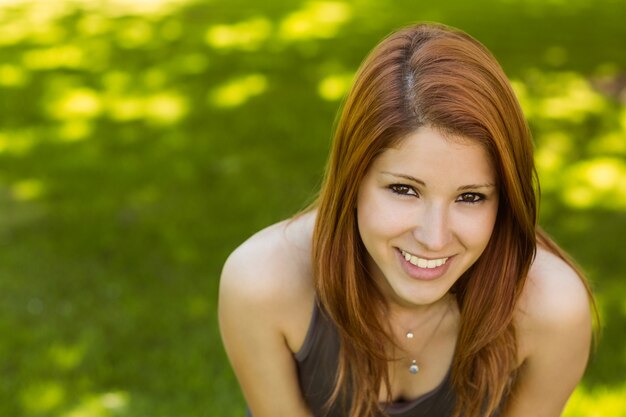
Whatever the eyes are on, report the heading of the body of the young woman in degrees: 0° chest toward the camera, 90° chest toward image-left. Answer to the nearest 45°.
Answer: approximately 0°
